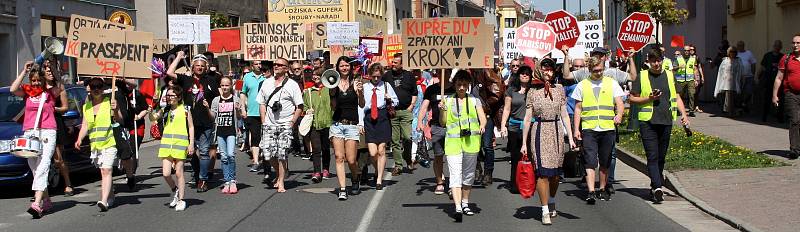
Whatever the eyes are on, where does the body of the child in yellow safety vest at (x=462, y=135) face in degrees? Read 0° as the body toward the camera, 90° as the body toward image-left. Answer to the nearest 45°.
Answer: approximately 0°

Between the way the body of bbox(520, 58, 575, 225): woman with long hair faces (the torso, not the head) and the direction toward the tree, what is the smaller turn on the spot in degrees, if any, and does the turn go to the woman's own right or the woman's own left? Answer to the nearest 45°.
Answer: approximately 180°

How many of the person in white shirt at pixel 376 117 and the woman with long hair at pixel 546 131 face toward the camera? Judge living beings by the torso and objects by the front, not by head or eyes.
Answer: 2

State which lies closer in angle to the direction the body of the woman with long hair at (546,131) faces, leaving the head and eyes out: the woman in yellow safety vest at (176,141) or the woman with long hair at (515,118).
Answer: the woman in yellow safety vest

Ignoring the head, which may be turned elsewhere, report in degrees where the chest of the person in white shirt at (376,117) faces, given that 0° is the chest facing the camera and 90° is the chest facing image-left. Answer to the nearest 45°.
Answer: approximately 0°

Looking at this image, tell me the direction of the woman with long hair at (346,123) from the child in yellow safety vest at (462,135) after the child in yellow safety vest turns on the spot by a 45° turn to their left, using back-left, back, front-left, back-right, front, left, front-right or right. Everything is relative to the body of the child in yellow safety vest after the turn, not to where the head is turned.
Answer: back

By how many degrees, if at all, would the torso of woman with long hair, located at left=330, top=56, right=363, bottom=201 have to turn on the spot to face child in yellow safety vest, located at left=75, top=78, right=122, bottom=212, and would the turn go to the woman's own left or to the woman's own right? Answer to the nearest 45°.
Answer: approximately 90° to the woman's own right
